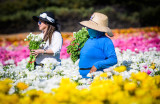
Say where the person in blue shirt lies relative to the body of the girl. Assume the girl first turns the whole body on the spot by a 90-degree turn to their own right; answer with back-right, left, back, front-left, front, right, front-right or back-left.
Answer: back-right

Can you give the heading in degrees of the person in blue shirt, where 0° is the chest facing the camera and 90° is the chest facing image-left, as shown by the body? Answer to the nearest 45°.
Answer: approximately 45°
